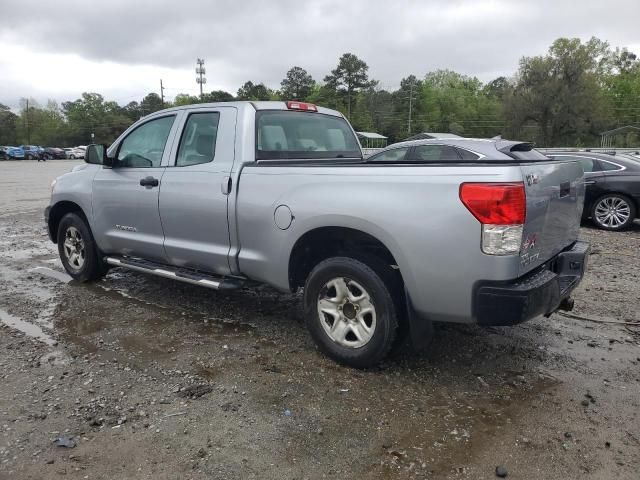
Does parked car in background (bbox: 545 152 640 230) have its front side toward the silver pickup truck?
no

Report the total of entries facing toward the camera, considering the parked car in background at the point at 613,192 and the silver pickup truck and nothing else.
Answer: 0

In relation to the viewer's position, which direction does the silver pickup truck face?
facing away from the viewer and to the left of the viewer

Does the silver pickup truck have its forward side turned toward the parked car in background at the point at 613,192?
no
